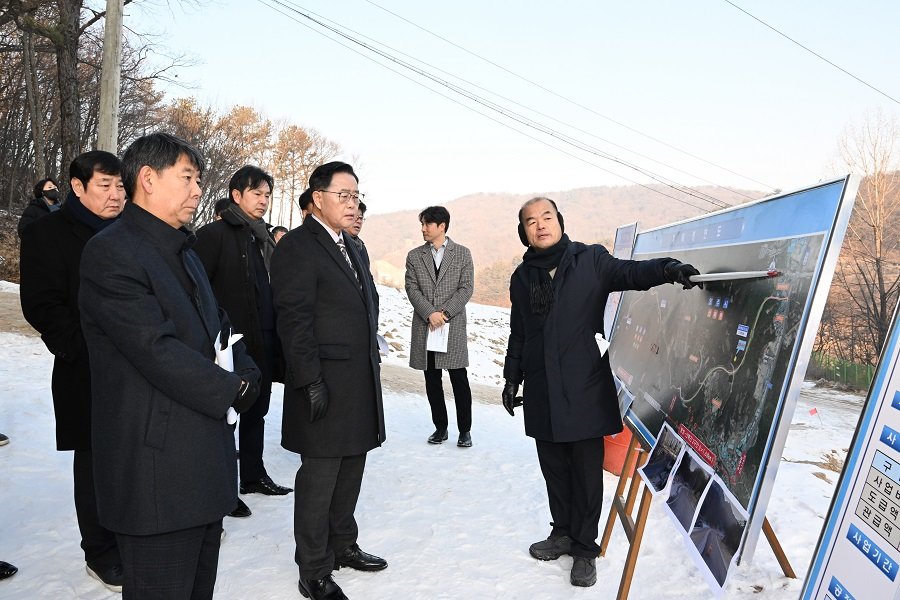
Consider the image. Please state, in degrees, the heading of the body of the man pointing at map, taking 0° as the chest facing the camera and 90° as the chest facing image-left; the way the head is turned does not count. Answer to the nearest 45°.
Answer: approximately 45°

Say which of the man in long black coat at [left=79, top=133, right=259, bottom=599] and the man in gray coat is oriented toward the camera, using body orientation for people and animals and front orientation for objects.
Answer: the man in gray coat

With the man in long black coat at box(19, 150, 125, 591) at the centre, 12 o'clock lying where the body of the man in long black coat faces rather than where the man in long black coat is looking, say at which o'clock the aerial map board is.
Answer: The aerial map board is roughly at 12 o'clock from the man in long black coat.

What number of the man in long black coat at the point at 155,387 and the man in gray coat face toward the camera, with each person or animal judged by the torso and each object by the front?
1

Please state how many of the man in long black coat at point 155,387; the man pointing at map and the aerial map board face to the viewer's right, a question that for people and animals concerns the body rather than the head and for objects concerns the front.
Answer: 1

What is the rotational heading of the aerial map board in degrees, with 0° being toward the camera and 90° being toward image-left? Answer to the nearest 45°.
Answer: approximately 45°

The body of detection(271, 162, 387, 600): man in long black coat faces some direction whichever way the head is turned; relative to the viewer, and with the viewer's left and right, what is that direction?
facing the viewer and to the right of the viewer

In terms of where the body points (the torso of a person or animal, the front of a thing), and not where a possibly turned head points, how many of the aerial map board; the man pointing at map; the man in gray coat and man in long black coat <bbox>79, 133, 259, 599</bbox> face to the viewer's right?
1

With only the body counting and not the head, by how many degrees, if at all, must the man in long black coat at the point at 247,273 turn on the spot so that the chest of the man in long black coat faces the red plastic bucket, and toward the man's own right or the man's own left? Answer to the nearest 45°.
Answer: approximately 45° to the man's own left

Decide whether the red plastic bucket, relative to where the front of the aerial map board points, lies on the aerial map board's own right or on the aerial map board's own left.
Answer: on the aerial map board's own right

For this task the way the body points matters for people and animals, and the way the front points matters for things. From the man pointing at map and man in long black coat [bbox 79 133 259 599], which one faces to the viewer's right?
the man in long black coat

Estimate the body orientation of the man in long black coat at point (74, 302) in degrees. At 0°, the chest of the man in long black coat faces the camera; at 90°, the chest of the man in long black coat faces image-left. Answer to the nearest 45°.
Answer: approximately 315°

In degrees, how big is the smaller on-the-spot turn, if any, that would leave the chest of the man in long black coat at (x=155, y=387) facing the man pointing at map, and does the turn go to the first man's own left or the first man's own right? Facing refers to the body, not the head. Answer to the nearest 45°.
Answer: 0° — they already face them
